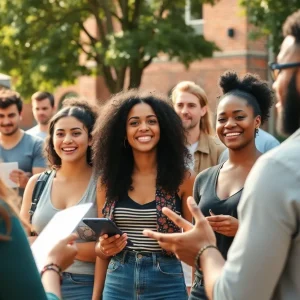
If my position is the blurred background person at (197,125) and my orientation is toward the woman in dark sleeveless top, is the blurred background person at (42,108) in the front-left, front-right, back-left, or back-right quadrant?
back-right

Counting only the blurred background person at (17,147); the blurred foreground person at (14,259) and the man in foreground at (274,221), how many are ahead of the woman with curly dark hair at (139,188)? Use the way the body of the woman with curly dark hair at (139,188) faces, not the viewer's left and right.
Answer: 2

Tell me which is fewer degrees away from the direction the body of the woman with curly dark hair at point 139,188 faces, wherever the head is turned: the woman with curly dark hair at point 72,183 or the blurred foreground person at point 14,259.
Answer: the blurred foreground person

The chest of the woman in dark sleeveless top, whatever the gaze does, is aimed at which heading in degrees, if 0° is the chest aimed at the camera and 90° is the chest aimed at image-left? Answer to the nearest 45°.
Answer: approximately 45°

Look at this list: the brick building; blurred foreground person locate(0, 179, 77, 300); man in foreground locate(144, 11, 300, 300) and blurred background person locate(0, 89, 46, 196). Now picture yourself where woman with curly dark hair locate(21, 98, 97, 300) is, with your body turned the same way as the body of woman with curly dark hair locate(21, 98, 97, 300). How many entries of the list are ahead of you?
2

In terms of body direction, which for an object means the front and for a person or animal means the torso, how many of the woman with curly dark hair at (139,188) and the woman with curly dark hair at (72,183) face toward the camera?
2

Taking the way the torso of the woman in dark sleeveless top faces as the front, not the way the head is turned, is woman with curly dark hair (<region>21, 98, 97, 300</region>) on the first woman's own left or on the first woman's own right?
on the first woman's own right

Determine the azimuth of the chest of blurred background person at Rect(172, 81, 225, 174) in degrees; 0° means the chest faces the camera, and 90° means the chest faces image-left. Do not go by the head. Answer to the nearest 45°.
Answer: approximately 45°

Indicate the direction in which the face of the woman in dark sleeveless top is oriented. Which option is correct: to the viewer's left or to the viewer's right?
to the viewer's left

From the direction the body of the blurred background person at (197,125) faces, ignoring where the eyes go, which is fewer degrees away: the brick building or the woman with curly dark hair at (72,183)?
the woman with curly dark hair

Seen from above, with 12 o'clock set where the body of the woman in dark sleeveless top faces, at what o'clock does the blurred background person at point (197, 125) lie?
The blurred background person is roughly at 4 o'clock from the woman in dark sleeveless top.

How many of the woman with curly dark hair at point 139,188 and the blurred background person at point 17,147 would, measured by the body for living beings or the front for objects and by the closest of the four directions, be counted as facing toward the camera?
2
